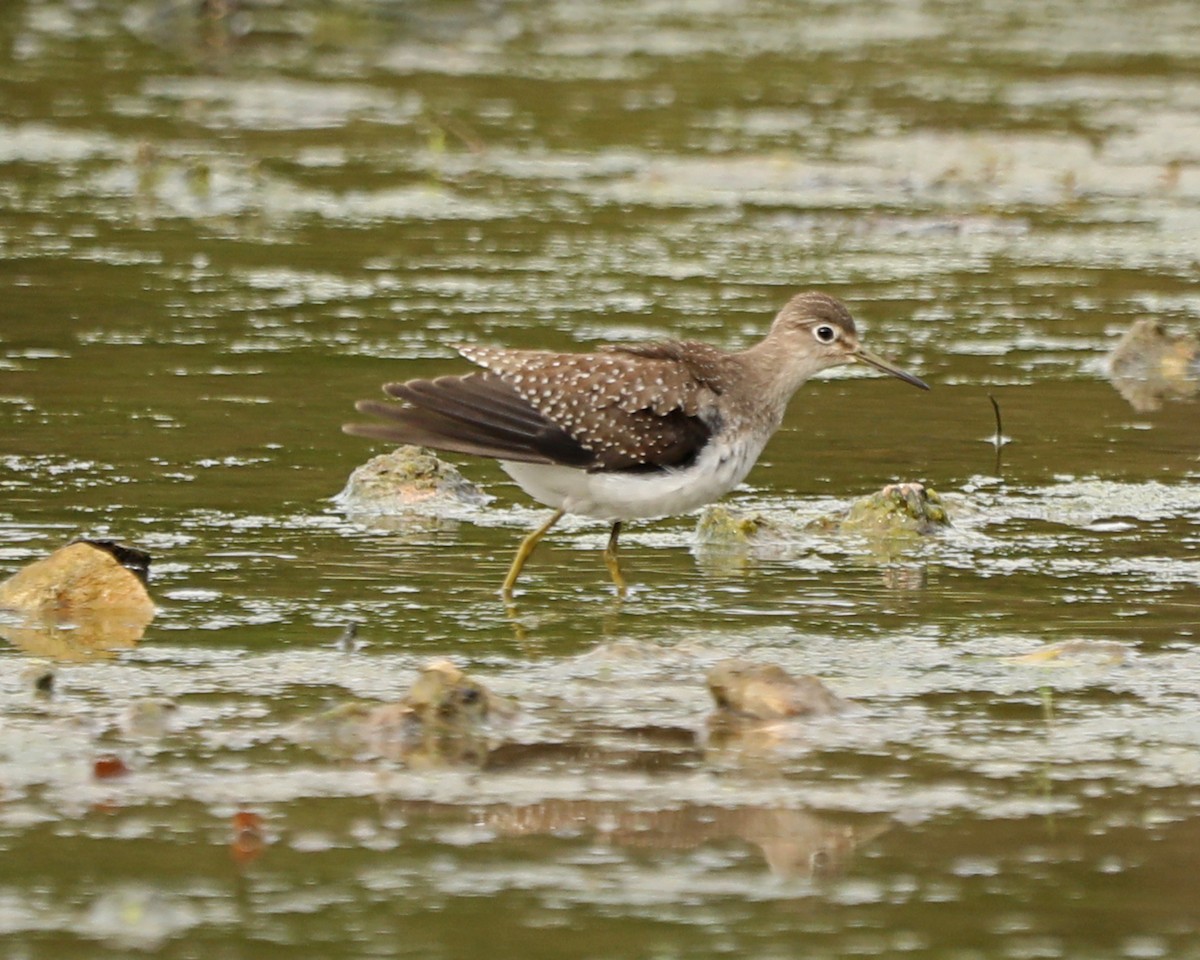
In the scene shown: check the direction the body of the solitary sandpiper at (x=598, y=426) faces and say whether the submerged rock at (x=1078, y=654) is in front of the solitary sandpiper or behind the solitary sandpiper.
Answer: in front

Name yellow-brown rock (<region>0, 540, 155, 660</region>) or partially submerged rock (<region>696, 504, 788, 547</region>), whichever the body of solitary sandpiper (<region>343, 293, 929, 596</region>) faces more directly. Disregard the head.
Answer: the partially submerged rock

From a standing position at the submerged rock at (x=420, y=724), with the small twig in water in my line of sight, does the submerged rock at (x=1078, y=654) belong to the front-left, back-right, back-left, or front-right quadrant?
front-right

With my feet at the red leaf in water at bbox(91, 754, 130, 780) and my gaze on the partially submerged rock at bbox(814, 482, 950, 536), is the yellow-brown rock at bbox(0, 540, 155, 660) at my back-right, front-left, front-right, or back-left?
front-left

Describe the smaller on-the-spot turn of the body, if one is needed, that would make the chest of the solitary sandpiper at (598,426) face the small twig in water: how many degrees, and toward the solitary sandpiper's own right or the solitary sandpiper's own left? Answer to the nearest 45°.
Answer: approximately 45° to the solitary sandpiper's own left

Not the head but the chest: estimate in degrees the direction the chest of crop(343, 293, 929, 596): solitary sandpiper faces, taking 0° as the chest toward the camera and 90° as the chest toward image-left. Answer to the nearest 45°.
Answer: approximately 270°

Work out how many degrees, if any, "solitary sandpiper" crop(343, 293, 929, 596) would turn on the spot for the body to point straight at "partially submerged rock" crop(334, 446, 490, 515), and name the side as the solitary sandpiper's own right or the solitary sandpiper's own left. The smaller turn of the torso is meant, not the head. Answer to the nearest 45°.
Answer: approximately 135° to the solitary sandpiper's own left

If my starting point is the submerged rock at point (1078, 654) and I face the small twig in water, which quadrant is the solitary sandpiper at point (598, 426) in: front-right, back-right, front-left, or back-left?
front-left

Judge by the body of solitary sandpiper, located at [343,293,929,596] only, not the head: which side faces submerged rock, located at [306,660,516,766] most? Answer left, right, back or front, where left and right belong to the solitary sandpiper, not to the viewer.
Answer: right

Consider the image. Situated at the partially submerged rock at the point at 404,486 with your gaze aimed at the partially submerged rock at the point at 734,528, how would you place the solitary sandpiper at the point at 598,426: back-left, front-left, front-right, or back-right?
front-right
